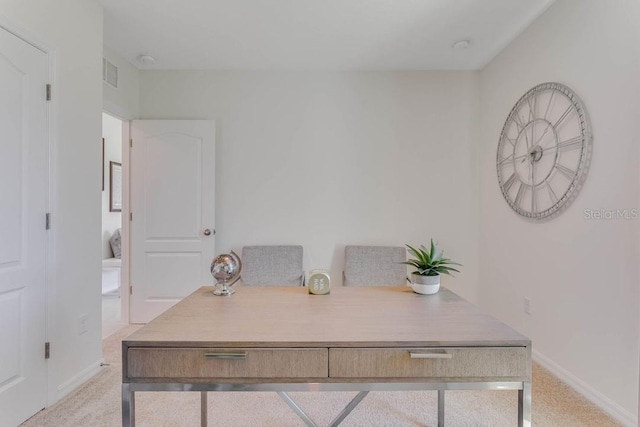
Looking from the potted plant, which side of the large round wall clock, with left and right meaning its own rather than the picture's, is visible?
front

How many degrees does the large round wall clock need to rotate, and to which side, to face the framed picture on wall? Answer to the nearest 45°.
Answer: approximately 45° to its right

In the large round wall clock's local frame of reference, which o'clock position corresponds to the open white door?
The open white door is roughly at 1 o'clock from the large round wall clock.

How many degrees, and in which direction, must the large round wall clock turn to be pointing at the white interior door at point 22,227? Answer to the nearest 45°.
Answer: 0° — it already faces it

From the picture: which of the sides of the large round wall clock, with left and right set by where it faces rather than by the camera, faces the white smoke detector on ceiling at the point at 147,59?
front

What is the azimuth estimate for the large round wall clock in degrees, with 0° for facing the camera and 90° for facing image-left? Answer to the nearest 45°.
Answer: approximately 45°
